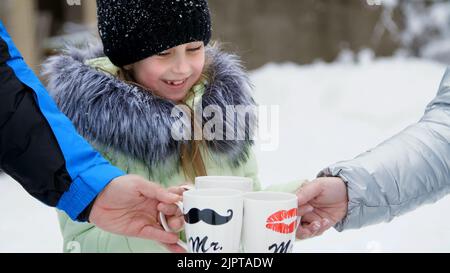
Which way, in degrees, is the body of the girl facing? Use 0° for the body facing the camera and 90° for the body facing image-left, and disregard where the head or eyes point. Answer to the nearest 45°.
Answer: approximately 315°
